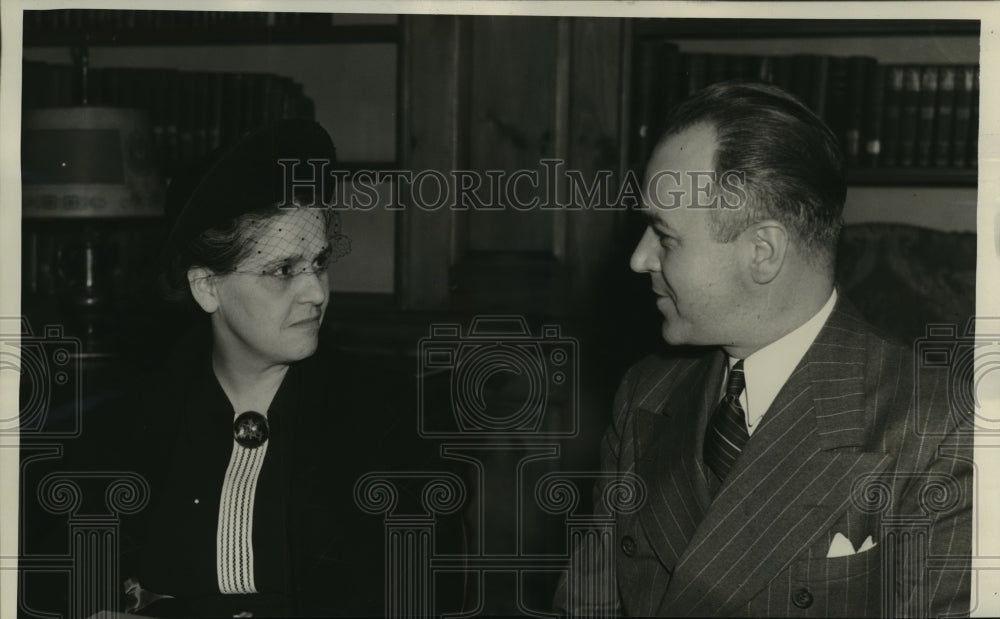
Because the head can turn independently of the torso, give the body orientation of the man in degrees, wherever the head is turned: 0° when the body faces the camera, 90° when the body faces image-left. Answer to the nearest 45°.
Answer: approximately 45°

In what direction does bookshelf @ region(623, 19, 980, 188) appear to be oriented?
toward the camera

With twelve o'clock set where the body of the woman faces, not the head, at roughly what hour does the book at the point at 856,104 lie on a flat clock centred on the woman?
The book is roughly at 8 o'clock from the woman.

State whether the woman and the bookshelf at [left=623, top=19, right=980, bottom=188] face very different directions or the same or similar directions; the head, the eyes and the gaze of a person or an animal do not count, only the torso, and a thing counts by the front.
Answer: same or similar directions

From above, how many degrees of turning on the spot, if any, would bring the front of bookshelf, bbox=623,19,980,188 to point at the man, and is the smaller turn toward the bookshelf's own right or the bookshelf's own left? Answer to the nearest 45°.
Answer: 0° — it already faces them

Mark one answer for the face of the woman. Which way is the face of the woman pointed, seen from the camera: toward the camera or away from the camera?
toward the camera

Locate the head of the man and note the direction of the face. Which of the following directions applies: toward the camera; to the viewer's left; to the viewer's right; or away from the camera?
to the viewer's left

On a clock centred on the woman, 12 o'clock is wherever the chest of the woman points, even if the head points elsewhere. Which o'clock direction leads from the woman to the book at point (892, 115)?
The book is roughly at 8 o'clock from the woman.

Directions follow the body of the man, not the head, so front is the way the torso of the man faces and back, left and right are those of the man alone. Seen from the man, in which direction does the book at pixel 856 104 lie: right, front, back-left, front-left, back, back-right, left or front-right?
back-right

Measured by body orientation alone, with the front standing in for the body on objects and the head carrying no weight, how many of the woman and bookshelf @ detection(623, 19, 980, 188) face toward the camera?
2

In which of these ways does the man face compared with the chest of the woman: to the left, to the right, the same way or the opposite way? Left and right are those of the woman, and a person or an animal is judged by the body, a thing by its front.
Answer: to the right

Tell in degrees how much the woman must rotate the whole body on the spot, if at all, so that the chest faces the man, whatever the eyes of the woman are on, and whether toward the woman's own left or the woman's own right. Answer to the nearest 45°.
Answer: approximately 90° to the woman's own left
